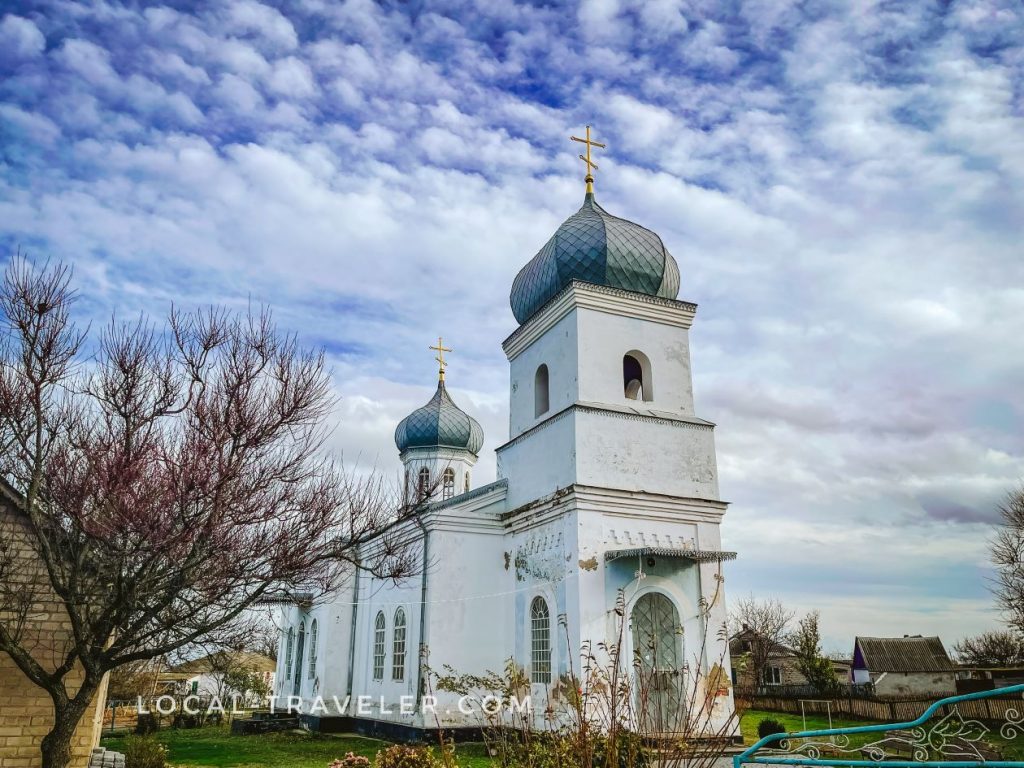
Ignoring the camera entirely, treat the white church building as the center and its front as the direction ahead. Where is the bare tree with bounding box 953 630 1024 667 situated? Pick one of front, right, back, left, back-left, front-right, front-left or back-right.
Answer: left

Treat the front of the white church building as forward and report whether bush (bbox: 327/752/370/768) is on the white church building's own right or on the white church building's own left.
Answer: on the white church building's own right

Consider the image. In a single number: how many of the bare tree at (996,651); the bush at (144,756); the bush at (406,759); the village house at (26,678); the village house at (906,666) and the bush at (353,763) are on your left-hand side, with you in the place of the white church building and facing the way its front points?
2

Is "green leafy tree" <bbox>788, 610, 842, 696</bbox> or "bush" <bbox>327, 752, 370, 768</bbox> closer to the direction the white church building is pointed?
the bush

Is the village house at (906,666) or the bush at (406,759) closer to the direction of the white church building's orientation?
the bush

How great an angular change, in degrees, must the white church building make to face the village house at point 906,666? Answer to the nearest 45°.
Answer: approximately 90° to its left

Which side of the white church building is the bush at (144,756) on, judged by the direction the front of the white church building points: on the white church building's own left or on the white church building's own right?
on the white church building's own right

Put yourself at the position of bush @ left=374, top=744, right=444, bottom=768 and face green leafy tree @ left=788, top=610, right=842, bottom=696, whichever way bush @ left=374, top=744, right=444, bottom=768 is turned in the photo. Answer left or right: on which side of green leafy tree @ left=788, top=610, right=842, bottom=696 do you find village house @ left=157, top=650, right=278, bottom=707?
left

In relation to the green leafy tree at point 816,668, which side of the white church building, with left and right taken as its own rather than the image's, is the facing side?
left

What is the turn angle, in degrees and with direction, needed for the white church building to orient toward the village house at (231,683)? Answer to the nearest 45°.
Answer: approximately 180°

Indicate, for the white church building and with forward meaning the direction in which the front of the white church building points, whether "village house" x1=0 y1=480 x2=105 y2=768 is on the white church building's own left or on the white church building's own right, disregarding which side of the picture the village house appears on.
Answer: on the white church building's own right

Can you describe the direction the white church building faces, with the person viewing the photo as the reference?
facing the viewer and to the right of the viewer

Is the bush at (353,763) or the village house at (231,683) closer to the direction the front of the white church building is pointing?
the bush
